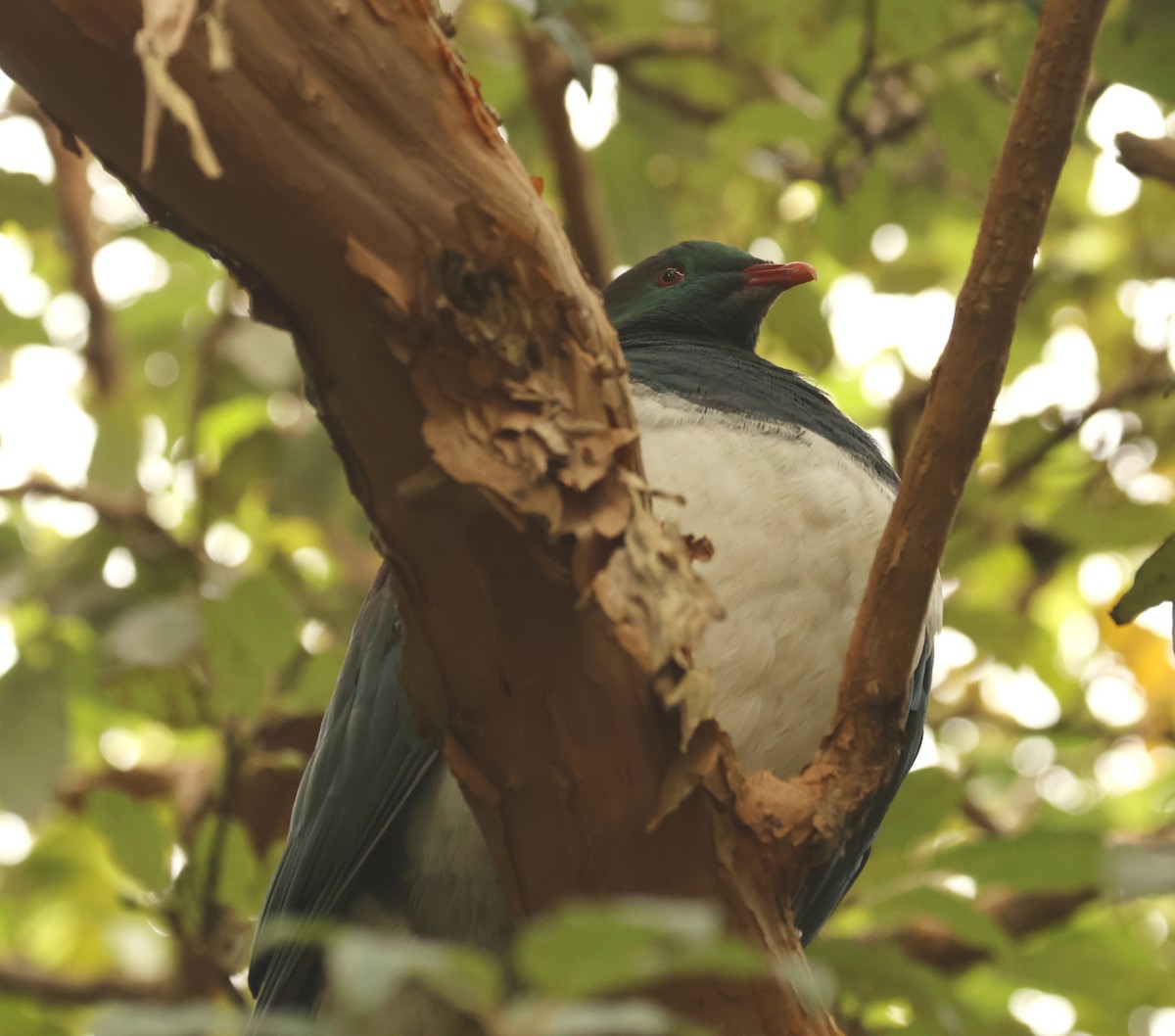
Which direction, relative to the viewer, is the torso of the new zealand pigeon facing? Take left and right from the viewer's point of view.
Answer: facing the viewer and to the right of the viewer

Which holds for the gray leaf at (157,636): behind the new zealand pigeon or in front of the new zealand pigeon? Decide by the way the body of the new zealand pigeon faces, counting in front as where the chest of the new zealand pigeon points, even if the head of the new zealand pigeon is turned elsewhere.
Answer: behind

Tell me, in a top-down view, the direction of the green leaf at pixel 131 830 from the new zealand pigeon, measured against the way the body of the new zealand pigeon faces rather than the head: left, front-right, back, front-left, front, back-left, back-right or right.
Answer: back

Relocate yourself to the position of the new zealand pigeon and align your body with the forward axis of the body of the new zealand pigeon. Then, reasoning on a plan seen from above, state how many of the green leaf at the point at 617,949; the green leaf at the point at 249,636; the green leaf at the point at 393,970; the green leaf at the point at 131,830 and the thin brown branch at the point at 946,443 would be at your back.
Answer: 2

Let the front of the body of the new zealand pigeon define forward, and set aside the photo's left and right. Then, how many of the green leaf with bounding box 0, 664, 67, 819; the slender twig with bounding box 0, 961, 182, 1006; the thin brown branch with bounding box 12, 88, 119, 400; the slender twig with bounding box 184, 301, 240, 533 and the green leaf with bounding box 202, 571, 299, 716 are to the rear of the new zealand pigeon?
5

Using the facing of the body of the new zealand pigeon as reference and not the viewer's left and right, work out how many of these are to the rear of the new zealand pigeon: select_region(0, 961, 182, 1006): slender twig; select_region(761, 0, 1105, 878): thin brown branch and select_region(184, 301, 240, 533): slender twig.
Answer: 2

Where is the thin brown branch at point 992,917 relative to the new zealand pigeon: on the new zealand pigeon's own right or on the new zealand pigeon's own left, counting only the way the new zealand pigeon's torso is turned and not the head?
on the new zealand pigeon's own left

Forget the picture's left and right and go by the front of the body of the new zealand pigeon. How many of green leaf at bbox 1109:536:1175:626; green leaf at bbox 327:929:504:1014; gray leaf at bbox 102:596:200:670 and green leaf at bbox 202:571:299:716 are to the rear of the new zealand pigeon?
2

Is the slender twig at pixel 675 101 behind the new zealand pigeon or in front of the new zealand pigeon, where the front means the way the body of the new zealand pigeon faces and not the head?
behind

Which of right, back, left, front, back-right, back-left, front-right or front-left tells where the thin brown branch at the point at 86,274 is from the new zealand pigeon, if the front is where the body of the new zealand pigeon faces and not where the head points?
back

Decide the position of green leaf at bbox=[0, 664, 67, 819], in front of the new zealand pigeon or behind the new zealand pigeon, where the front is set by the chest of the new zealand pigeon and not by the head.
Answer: behind
